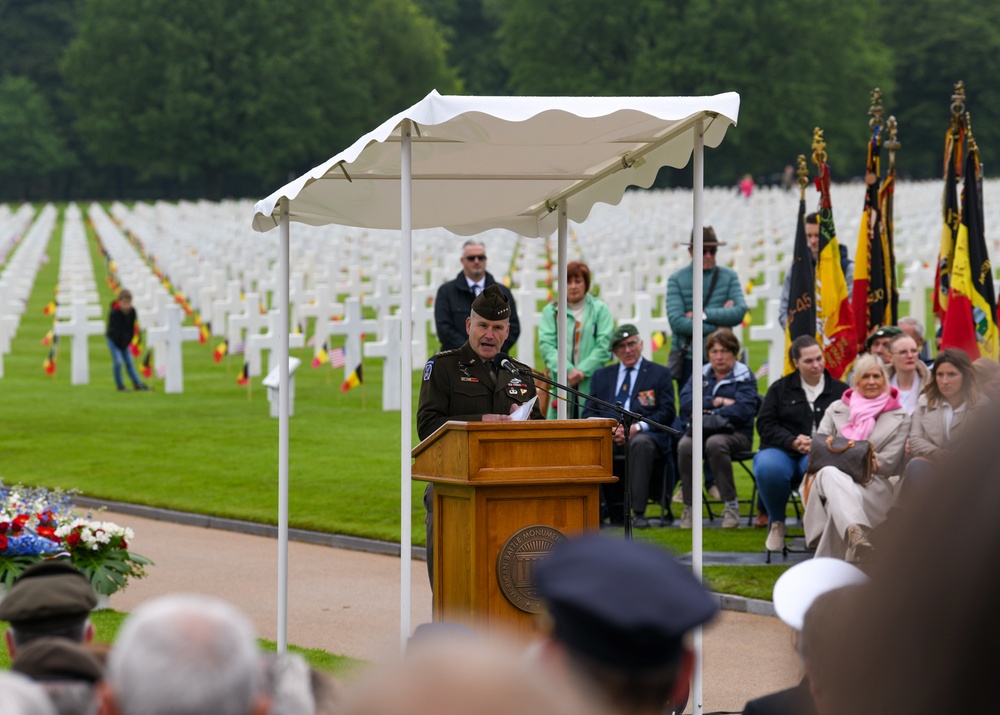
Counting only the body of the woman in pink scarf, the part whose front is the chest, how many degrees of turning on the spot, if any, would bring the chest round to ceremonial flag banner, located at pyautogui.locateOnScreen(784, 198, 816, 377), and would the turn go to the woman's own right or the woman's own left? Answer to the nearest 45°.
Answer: approximately 135° to the woman's own right

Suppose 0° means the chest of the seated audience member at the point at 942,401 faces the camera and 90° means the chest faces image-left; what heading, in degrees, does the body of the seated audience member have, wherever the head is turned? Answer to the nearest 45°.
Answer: approximately 45°

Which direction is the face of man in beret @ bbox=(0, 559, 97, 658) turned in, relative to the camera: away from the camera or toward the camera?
away from the camera

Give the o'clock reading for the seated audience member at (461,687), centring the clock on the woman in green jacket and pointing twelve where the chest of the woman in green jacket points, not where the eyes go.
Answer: The seated audience member is roughly at 12 o'clock from the woman in green jacket.

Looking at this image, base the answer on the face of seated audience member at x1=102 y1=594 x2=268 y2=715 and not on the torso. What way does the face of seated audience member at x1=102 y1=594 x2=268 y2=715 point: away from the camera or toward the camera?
away from the camera

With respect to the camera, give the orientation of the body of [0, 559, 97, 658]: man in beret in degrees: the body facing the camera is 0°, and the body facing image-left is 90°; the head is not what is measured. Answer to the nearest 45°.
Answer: approximately 180°

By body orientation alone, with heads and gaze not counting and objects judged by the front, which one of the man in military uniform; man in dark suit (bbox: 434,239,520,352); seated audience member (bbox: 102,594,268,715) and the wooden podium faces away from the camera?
the seated audience member

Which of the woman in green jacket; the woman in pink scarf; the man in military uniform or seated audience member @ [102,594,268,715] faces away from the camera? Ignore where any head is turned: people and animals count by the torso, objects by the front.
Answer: the seated audience member

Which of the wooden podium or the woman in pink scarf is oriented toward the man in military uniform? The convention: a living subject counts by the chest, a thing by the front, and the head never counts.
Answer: the woman in pink scarf

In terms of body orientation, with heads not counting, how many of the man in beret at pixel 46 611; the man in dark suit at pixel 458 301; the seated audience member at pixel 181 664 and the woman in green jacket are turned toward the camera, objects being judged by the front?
2

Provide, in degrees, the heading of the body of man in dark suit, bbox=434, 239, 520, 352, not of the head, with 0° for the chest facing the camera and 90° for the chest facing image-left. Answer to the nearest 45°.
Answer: approximately 0°
